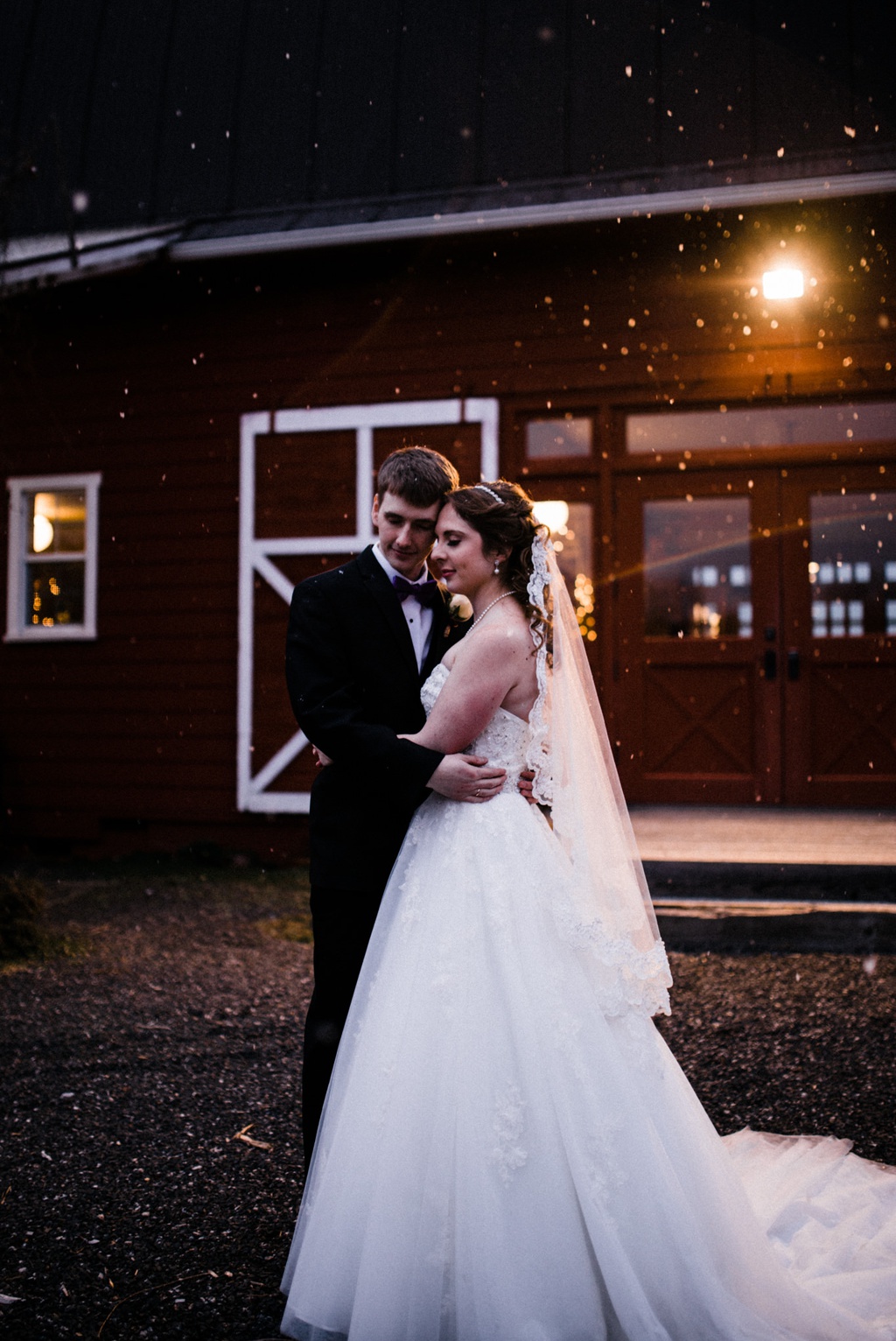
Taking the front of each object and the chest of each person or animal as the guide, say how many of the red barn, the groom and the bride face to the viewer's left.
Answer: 1

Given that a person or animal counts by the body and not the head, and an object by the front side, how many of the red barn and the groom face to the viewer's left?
0

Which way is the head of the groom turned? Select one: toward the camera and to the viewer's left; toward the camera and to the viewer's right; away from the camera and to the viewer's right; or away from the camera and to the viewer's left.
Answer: toward the camera and to the viewer's right

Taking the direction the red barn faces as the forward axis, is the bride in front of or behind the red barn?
in front

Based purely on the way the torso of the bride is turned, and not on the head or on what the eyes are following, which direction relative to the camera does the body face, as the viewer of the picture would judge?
to the viewer's left

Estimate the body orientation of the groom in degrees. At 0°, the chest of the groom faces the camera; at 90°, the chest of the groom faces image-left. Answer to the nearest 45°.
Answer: approximately 315°

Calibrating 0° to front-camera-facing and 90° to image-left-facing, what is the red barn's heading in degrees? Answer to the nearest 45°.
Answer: approximately 0°

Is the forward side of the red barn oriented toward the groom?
yes

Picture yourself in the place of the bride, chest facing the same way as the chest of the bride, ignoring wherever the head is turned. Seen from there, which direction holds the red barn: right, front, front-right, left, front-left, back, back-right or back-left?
right

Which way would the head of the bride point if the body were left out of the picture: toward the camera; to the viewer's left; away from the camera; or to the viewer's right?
to the viewer's left
